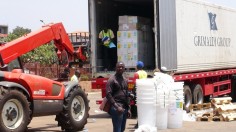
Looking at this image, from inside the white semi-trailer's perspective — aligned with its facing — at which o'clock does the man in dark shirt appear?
The man in dark shirt is roughly at 5 o'clock from the white semi-trailer.

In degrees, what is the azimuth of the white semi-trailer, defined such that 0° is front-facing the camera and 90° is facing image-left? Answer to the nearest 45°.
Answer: approximately 225°
